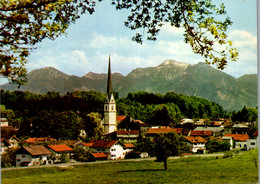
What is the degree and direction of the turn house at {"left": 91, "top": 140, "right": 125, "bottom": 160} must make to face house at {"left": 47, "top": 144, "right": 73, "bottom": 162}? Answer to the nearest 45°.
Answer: approximately 135° to its right

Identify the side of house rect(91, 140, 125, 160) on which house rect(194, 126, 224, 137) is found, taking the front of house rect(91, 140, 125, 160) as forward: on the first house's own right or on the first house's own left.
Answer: on the first house's own left

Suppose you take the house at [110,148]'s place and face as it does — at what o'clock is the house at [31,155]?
the house at [31,155] is roughly at 4 o'clock from the house at [110,148].

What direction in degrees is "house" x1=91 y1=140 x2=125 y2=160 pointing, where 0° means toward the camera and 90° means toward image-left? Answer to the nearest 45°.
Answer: approximately 315°
